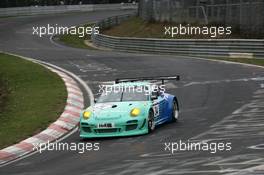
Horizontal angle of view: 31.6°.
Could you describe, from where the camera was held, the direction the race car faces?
facing the viewer and to the left of the viewer

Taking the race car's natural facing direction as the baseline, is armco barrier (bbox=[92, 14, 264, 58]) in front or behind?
behind
